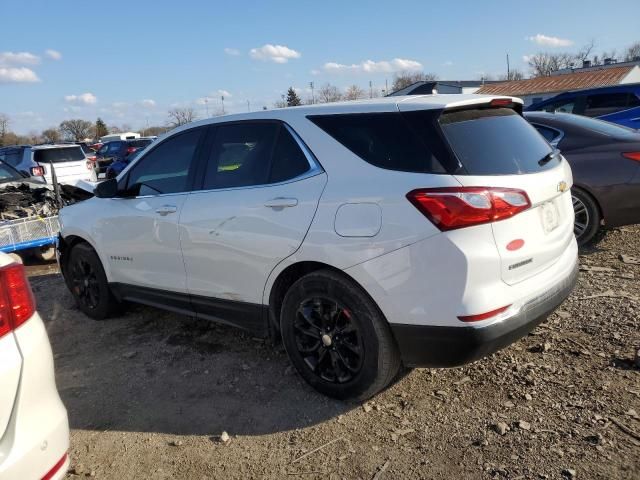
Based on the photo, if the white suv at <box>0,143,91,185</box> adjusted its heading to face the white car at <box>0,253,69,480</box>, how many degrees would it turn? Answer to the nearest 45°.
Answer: approximately 135° to its left

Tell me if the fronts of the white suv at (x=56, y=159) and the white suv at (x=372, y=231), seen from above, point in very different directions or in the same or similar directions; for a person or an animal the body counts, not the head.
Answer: same or similar directions

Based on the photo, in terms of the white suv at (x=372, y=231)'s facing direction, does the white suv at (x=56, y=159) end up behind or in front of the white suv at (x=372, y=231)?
in front

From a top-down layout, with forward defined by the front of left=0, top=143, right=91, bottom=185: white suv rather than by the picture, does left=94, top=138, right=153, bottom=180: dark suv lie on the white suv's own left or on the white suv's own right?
on the white suv's own right

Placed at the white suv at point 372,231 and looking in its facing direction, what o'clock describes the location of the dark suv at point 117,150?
The dark suv is roughly at 1 o'clock from the white suv.

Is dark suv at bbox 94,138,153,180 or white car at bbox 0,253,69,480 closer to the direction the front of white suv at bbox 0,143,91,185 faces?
the dark suv

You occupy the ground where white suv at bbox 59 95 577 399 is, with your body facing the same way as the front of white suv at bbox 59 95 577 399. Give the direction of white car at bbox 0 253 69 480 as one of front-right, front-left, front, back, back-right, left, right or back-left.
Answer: left

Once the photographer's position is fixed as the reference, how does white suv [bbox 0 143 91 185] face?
facing away from the viewer and to the left of the viewer
